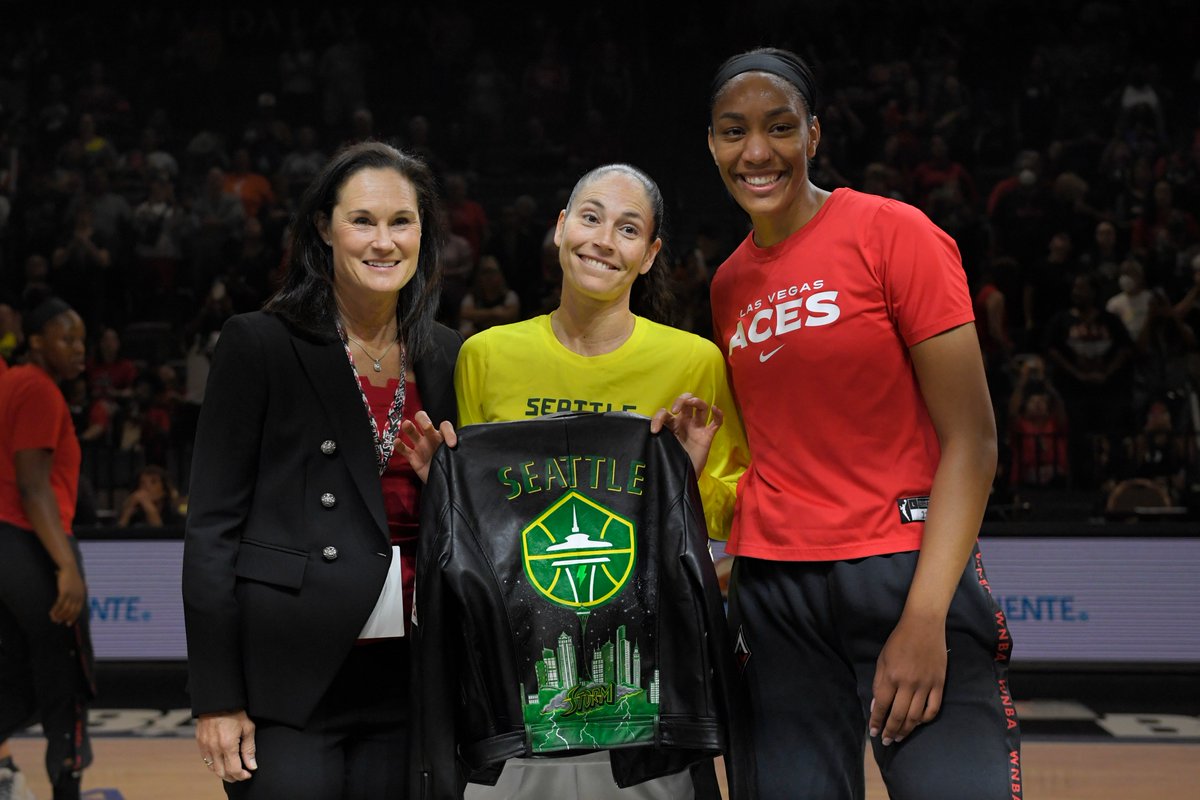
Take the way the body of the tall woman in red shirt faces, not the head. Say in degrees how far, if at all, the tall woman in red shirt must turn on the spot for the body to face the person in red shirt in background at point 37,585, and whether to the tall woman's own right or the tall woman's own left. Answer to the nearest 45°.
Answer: approximately 90° to the tall woman's own right

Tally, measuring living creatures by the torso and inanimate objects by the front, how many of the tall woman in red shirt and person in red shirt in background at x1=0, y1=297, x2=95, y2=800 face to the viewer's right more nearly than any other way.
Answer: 1

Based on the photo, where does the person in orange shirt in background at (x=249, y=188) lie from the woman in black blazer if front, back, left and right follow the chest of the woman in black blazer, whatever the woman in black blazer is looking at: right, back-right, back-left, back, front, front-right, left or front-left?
back-left

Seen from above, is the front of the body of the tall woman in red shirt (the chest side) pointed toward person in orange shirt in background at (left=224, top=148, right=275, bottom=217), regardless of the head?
no

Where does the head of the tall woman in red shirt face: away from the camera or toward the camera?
toward the camera

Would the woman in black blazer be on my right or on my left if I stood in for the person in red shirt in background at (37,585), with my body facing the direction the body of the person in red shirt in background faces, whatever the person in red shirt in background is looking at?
on my right

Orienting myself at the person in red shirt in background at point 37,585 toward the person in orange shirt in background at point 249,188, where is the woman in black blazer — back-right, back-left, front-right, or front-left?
back-right

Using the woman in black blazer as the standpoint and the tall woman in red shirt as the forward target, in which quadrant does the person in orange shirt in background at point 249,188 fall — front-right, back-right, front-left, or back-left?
back-left

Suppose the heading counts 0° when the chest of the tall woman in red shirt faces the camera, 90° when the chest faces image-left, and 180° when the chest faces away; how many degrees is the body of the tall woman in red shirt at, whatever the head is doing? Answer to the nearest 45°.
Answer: approximately 45°

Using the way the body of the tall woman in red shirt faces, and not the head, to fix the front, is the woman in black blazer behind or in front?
in front

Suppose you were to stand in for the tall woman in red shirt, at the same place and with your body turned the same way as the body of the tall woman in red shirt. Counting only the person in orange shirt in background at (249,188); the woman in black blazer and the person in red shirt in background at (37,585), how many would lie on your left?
0

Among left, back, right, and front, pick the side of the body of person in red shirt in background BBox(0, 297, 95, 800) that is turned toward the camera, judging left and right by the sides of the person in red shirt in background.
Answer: right

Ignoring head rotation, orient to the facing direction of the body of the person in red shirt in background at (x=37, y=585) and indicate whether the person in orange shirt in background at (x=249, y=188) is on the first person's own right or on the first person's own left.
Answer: on the first person's own left

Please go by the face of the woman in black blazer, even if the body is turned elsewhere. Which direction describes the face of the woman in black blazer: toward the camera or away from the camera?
toward the camera
